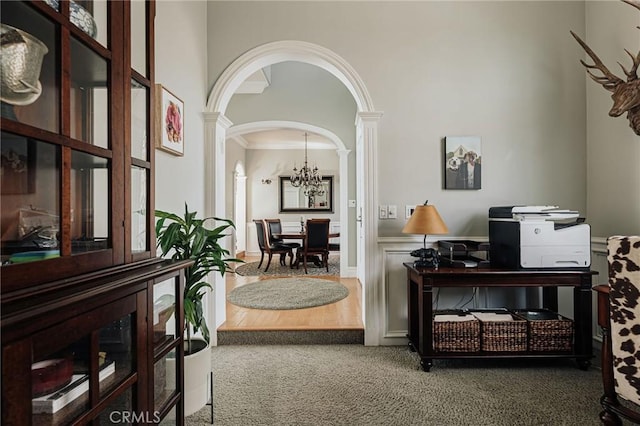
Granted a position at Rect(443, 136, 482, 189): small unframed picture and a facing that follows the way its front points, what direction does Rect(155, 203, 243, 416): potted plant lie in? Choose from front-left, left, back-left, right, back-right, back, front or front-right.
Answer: front-right

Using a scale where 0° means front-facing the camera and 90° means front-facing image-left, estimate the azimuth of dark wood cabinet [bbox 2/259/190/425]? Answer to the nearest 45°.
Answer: approximately 315°

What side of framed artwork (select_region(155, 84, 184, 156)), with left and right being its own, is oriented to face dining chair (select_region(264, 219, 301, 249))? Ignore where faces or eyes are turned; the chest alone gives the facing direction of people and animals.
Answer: left

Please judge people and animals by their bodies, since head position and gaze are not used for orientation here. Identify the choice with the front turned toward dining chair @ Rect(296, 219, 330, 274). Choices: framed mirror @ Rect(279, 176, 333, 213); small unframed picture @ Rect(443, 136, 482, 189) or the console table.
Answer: the framed mirror

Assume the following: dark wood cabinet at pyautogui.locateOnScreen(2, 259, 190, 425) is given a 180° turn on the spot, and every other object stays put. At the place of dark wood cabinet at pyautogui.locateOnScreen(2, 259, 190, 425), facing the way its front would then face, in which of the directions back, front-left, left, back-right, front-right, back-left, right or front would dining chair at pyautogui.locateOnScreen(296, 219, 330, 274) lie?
right

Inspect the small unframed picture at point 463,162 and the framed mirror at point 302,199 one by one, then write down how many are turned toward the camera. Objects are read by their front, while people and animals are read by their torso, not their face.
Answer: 2

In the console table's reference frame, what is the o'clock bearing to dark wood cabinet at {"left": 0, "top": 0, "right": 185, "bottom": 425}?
The dark wood cabinet is roughly at 1 o'clock from the console table.

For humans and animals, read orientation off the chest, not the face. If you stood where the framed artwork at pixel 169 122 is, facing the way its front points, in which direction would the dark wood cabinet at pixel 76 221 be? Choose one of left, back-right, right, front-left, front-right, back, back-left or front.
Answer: front-right

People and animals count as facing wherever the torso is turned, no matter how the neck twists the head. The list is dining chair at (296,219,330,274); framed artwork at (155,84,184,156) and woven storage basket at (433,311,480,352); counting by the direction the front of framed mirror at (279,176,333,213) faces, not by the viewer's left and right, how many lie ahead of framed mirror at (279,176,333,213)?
3
